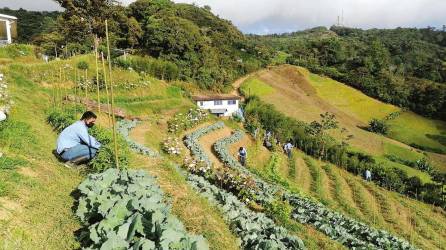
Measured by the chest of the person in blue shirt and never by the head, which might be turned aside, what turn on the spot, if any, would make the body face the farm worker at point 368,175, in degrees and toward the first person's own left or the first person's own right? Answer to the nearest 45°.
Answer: approximately 45° to the first person's own left

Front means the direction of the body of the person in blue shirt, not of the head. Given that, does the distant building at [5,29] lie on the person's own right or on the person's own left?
on the person's own left

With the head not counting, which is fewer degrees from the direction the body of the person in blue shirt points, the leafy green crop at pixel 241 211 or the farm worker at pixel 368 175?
the leafy green crop

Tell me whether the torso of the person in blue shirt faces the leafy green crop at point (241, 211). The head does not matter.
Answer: yes

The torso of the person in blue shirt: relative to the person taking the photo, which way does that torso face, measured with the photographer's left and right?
facing to the right of the viewer

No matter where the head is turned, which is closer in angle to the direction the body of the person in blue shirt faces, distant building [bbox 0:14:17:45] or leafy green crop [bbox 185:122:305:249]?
the leafy green crop

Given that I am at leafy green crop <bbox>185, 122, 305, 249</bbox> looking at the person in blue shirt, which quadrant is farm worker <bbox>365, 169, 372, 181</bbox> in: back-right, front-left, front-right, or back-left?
back-right
